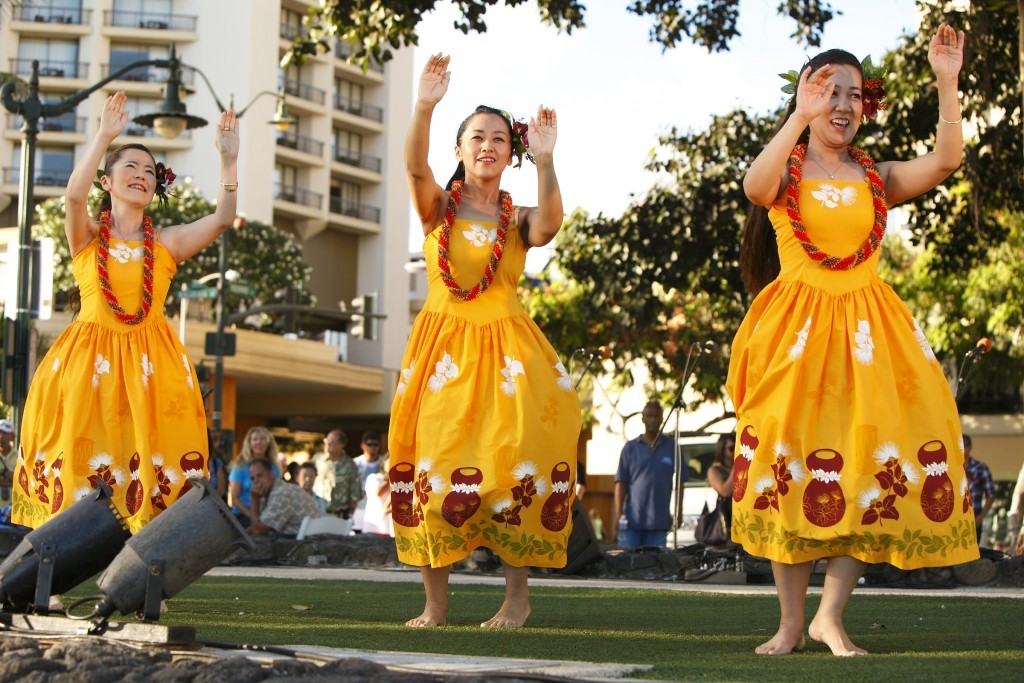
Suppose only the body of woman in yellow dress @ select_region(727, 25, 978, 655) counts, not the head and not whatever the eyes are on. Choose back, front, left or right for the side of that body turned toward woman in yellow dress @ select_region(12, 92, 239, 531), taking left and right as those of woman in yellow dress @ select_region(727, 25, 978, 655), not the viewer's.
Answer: right

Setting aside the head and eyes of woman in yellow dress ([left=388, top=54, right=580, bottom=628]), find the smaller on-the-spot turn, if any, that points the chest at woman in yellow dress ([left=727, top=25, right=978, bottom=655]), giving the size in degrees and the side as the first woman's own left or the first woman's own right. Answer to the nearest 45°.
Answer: approximately 45° to the first woman's own left

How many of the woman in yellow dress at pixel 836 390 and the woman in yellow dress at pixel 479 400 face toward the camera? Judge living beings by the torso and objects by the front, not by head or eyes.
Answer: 2

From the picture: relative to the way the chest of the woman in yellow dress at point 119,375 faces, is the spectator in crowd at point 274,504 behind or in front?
behind

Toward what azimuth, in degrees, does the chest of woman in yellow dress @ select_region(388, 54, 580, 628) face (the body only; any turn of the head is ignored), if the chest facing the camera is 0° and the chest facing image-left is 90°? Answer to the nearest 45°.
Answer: approximately 0°

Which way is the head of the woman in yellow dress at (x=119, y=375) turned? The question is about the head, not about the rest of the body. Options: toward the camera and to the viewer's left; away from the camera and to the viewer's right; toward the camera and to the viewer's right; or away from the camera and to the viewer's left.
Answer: toward the camera and to the viewer's right

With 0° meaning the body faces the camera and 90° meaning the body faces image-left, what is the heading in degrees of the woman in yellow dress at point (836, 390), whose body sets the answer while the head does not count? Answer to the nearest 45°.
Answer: approximately 0°

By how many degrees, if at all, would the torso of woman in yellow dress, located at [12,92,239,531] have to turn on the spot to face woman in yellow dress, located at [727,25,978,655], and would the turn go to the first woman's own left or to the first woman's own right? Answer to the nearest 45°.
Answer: approximately 45° to the first woman's own left

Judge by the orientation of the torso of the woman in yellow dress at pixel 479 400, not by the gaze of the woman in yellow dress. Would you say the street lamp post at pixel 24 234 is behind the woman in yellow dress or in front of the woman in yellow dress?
behind

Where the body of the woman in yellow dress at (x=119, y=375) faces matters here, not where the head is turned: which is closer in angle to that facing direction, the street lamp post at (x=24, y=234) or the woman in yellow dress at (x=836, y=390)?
the woman in yellow dress

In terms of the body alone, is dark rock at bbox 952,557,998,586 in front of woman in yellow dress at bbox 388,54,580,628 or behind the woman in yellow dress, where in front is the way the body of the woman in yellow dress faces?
behind

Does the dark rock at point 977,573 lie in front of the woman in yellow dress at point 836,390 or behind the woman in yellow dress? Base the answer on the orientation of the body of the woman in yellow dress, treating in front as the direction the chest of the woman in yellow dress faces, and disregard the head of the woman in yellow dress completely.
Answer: behind

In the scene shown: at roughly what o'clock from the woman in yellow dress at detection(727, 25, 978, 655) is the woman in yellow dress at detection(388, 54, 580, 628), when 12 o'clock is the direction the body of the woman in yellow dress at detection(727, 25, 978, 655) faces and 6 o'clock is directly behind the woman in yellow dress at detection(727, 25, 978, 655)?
the woman in yellow dress at detection(388, 54, 580, 628) is roughly at 4 o'clock from the woman in yellow dress at detection(727, 25, 978, 655).
